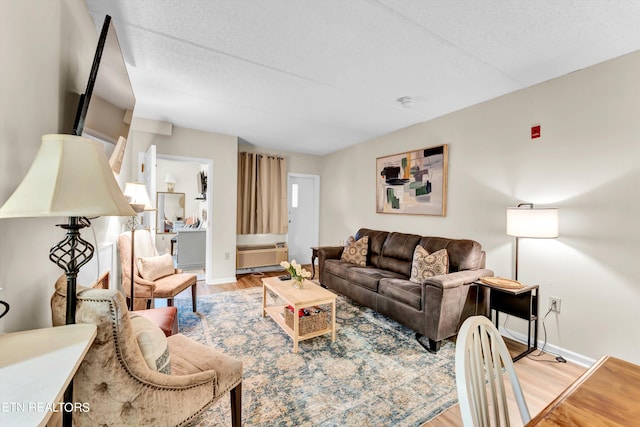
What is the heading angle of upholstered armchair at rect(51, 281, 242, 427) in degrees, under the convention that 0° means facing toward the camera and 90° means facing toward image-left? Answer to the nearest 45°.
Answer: approximately 225°

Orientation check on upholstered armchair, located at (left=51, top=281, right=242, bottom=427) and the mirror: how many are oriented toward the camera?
1

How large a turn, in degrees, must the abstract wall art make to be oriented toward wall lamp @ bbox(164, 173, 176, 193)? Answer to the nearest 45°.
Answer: approximately 45° to its right

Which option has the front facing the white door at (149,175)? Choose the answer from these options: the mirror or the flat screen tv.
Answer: the mirror

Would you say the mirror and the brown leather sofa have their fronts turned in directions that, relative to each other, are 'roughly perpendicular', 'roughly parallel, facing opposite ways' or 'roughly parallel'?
roughly perpendicular

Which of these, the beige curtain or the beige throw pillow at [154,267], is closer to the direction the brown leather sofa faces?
the beige throw pillow
